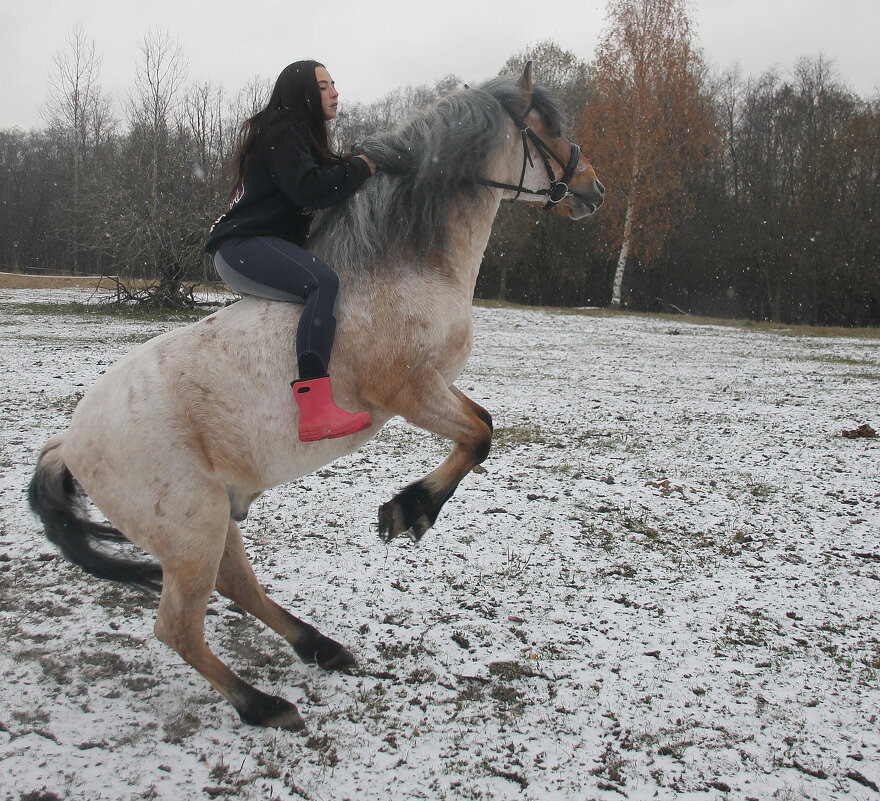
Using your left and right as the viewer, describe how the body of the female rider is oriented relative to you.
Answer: facing to the right of the viewer

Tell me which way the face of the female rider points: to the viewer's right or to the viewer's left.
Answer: to the viewer's right
